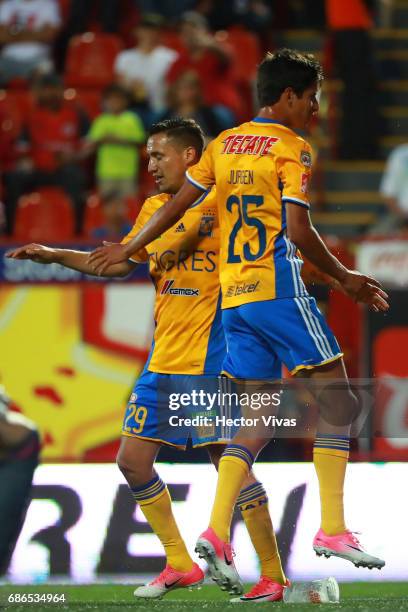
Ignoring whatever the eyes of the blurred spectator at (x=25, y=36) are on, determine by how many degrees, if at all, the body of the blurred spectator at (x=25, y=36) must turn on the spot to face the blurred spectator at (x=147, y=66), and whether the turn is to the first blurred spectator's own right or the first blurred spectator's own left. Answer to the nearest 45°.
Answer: approximately 45° to the first blurred spectator's own left

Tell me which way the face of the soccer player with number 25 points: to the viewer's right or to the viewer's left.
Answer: to the viewer's right

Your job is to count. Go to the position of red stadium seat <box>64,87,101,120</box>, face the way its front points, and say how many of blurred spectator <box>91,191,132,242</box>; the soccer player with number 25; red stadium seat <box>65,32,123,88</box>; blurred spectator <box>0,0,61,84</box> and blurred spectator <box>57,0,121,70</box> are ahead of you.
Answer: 2

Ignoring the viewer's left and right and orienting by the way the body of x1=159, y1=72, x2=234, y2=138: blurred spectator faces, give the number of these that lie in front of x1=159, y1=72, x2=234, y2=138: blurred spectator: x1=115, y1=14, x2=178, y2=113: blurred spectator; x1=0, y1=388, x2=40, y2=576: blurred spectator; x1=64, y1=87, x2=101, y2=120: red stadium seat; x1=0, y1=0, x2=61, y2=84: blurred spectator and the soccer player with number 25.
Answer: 2

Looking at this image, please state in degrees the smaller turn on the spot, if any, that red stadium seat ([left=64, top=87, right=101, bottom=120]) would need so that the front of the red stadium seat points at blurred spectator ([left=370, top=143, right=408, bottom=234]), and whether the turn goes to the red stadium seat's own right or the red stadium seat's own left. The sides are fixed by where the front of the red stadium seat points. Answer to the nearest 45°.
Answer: approximately 45° to the red stadium seat's own left

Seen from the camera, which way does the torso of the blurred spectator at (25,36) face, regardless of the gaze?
toward the camera

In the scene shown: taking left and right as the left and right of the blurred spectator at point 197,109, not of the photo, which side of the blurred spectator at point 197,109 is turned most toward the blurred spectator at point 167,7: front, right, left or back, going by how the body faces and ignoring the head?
back

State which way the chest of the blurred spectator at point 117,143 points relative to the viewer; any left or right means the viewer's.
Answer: facing the viewer

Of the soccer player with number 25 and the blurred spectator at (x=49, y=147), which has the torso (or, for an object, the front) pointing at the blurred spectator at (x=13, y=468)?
the blurred spectator at (x=49, y=147)

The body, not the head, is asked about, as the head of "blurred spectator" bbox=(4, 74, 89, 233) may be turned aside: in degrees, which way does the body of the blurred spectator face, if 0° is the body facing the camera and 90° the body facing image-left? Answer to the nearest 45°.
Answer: approximately 0°

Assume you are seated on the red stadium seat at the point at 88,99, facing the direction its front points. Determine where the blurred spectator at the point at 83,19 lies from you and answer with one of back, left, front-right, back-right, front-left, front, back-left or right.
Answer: back

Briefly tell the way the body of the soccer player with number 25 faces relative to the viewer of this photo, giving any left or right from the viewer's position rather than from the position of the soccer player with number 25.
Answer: facing away from the viewer and to the right of the viewer

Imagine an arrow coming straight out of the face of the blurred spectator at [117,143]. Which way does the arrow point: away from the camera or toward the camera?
toward the camera

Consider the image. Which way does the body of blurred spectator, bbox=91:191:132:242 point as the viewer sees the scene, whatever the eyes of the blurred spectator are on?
toward the camera
